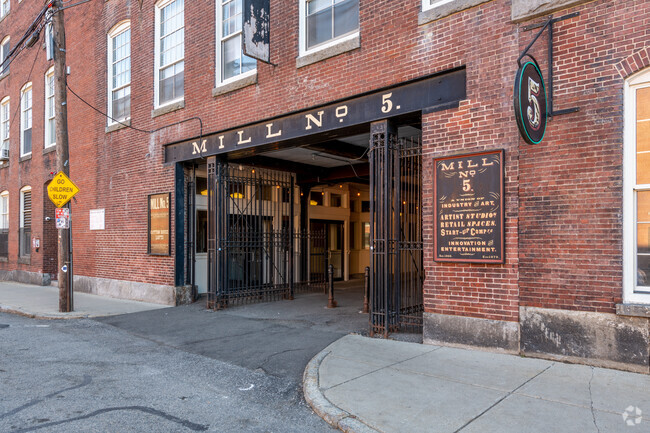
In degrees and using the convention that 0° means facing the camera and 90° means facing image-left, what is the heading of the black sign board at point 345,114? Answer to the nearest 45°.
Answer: approximately 45°

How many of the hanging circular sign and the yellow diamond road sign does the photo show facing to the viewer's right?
1

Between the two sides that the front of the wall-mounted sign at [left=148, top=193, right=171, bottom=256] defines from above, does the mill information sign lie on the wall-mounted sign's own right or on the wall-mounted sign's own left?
on the wall-mounted sign's own left

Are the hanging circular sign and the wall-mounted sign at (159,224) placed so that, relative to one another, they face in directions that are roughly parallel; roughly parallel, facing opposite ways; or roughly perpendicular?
roughly perpendicular

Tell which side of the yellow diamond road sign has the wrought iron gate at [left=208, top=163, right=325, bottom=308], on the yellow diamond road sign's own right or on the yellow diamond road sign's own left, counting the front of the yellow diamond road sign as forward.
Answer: on the yellow diamond road sign's own left

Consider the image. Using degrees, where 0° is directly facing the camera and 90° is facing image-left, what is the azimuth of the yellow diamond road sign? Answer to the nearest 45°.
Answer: approximately 0°

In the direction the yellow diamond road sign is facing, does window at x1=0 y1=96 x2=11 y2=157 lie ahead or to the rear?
to the rear

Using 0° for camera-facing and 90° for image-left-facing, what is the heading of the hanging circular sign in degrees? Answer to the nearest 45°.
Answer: approximately 270°

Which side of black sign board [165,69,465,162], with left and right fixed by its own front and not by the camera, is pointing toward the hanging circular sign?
left
